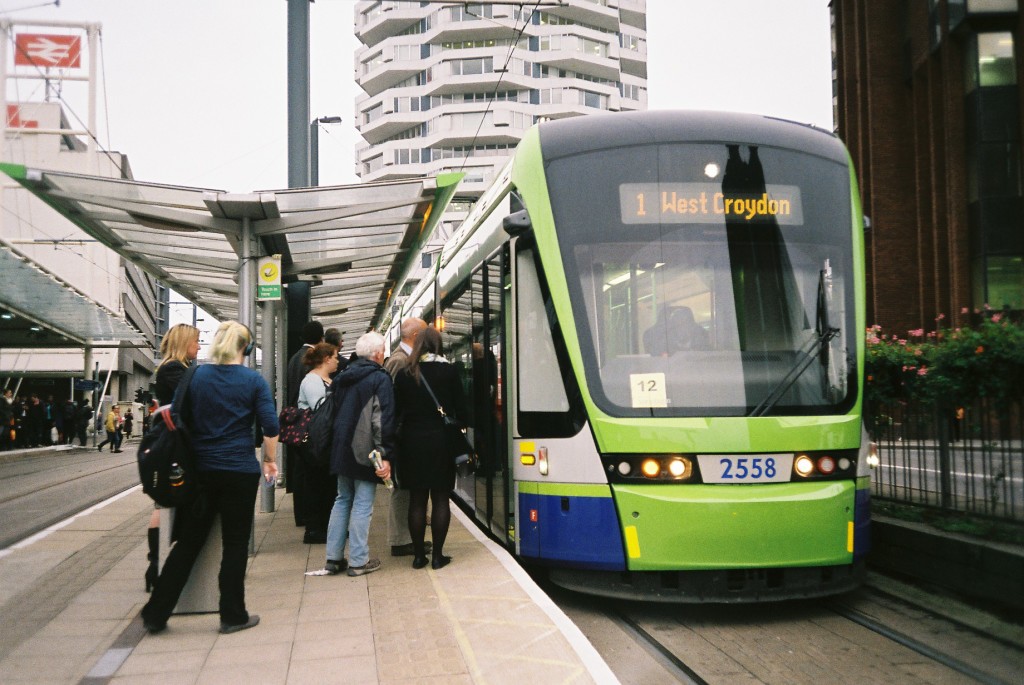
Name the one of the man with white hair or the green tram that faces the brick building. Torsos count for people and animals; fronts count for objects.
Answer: the man with white hair

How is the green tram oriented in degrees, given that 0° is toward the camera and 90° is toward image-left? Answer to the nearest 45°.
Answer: approximately 0°

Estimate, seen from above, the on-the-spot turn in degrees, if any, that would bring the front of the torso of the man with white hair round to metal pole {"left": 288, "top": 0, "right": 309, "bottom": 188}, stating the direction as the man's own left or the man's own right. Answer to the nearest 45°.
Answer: approximately 45° to the man's own left

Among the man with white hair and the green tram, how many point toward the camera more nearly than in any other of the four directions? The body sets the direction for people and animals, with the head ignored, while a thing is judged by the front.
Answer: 1

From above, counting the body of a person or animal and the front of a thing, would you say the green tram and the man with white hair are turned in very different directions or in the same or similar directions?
very different directions

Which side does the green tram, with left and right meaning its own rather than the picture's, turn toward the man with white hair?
right

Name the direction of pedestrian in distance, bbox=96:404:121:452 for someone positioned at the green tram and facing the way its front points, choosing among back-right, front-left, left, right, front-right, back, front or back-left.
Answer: back-right

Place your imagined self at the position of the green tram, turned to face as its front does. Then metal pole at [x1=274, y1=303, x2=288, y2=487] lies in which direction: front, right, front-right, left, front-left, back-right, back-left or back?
back-right

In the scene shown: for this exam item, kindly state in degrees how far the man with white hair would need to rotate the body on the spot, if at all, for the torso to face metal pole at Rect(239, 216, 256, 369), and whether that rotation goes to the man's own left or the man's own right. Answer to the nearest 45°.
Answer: approximately 45° to the man's own left

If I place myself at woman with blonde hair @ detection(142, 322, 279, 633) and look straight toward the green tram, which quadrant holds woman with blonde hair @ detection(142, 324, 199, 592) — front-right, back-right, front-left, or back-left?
front-left

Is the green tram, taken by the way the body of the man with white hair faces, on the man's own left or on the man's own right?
on the man's own right

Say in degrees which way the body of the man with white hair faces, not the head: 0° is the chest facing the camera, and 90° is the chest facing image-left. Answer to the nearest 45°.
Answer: approximately 225°

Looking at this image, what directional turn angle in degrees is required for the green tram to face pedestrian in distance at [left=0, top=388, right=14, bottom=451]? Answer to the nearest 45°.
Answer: approximately 135° to its right
